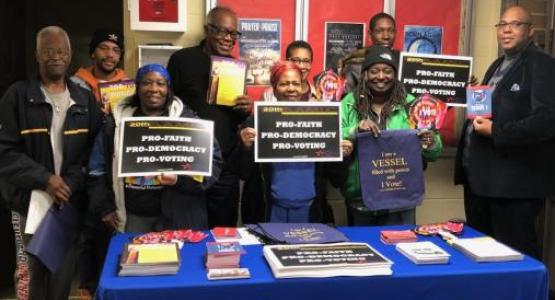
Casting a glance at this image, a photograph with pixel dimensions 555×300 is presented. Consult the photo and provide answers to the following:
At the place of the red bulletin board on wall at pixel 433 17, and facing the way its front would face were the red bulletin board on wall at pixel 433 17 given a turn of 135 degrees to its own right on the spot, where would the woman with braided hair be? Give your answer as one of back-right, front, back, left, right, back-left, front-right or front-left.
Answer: back-left

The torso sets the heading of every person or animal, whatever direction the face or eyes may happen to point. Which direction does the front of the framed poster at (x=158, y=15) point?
toward the camera

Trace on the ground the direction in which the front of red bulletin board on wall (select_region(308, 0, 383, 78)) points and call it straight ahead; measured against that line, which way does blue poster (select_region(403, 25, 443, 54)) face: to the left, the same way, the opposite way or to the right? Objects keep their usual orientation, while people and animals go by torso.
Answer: the same way

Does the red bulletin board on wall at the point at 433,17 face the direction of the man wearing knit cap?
no

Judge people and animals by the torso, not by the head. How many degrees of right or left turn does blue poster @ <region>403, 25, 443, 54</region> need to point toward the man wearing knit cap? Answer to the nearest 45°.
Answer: approximately 45° to its right

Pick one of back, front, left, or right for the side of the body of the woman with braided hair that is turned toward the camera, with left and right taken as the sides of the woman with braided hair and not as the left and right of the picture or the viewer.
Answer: front

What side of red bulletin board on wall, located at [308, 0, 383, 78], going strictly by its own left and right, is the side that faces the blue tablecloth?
front

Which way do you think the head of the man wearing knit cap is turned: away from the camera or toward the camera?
toward the camera

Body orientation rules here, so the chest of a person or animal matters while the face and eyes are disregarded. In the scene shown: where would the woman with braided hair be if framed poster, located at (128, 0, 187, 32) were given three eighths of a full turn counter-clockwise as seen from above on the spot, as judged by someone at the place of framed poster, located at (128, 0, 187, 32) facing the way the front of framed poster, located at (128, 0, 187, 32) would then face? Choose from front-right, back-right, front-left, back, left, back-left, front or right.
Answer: right

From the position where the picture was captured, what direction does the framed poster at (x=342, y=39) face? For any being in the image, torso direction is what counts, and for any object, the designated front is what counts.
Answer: facing the viewer

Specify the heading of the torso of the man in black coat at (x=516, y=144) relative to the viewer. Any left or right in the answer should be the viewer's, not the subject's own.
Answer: facing the viewer and to the left of the viewer

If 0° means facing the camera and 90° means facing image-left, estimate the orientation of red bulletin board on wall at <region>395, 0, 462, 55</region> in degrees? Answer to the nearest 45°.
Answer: approximately 0°

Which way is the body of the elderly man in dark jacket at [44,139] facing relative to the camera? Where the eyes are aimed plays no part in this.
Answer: toward the camera

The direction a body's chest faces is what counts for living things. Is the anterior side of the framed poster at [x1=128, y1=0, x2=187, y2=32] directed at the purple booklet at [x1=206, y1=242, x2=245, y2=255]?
yes

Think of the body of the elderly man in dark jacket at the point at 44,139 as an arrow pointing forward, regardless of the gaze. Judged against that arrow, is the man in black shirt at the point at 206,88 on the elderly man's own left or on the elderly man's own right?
on the elderly man's own left

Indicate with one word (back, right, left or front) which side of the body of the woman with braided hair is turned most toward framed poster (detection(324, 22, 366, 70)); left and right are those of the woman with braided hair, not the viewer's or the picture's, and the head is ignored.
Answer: back

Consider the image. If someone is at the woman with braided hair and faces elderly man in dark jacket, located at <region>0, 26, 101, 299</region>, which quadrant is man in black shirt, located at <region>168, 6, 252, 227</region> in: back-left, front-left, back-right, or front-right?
front-right

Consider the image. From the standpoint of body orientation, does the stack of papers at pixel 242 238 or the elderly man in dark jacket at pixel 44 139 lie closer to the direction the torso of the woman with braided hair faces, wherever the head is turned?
the stack of papers

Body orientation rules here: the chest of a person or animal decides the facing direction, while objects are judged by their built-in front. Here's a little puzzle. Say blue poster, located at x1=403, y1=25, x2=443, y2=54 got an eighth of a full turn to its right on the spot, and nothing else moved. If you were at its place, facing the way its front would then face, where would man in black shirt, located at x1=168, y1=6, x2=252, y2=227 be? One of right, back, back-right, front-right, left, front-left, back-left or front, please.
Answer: front
